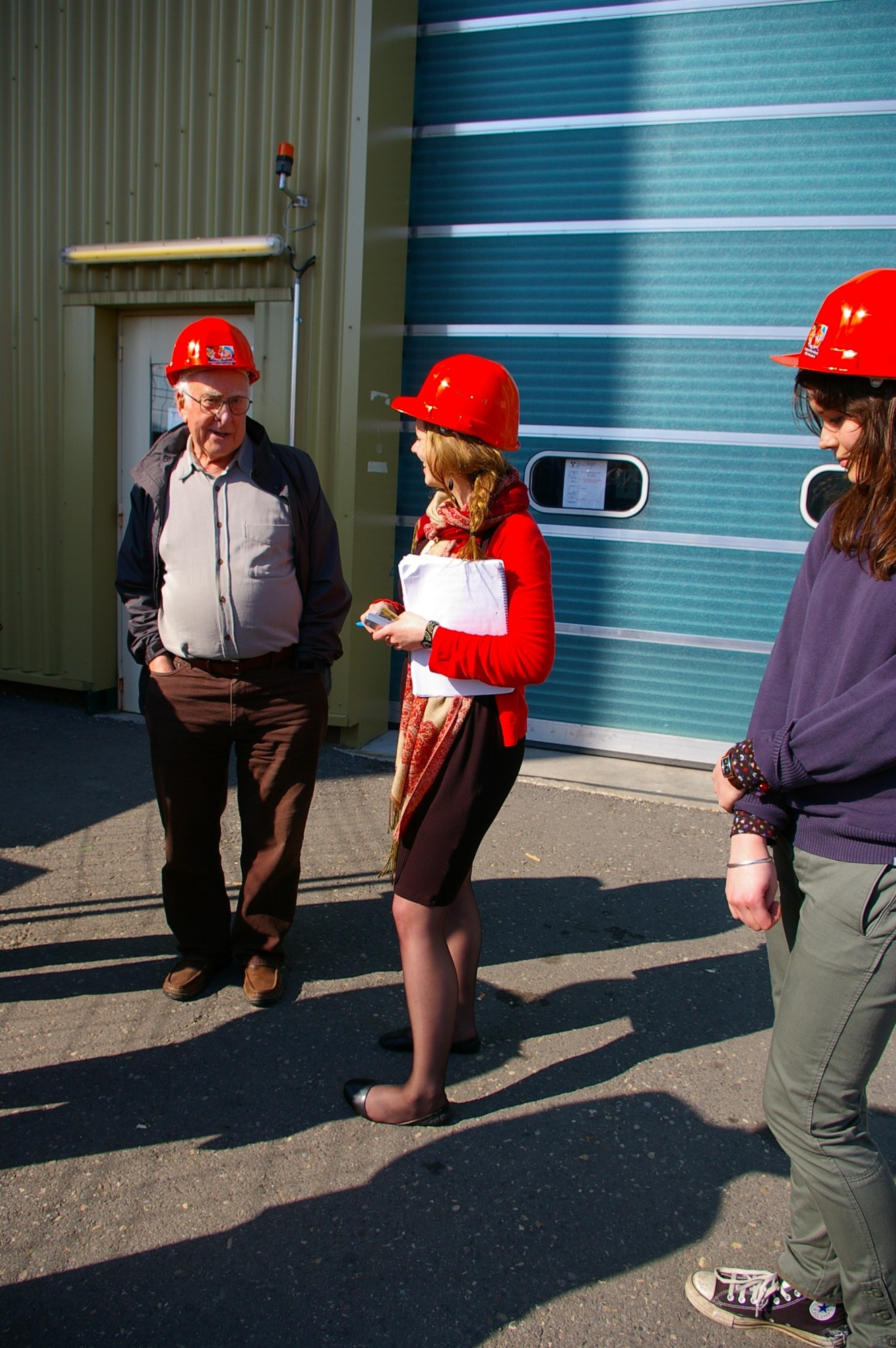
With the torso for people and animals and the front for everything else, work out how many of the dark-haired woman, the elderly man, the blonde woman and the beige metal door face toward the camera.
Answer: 2

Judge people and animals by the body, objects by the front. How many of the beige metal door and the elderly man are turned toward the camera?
2

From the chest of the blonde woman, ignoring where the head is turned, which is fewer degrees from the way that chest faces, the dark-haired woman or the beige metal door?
the beige metal door

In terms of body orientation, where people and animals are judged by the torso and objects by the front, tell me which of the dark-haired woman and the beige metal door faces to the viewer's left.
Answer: the dark-haired woman

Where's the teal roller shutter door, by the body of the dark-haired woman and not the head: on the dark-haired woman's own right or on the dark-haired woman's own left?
on the dark-haired woman's own right

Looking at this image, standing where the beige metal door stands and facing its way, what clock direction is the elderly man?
The elderly man is roughly at 12 o'clock from the beige metal door.

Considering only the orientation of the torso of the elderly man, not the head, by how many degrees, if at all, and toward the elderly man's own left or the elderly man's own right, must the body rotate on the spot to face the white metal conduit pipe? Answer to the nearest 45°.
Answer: approximately 180°

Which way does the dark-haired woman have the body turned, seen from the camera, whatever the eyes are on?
to the viewer's left

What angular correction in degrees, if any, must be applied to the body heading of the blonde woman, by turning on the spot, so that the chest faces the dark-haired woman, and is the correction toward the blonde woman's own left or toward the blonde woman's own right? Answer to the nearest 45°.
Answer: approximately 135° to the blonde woman's own left

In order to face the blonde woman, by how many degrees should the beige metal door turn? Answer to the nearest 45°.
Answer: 0° — it already faces them

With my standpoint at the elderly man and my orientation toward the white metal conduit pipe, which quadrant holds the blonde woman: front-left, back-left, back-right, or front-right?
back-right

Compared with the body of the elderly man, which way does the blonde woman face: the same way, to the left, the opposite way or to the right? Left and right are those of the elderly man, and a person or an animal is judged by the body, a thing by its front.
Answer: to the right

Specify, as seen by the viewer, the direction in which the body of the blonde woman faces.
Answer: to the viewer's left
